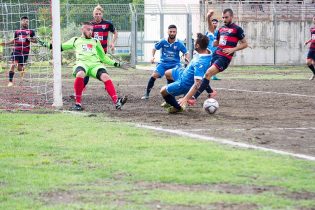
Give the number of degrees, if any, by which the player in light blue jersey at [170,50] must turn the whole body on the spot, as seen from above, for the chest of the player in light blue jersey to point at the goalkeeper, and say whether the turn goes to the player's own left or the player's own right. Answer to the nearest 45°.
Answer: approximately 45° to the player's own right

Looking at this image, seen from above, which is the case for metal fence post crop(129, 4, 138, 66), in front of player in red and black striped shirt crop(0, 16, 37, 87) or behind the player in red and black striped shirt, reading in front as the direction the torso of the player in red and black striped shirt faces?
behind

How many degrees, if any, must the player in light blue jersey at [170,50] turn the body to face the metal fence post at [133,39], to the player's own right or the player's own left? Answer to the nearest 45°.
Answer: approximately 180°

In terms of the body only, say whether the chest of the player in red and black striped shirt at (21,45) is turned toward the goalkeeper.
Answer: yes

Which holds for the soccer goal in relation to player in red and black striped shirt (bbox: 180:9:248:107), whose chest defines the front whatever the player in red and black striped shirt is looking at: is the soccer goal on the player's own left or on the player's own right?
on the player's own right

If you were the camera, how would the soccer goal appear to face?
facing away from the viewer and to the right of the viewer

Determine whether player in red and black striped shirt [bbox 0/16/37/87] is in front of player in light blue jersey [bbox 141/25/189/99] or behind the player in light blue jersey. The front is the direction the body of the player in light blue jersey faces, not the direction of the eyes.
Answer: behind

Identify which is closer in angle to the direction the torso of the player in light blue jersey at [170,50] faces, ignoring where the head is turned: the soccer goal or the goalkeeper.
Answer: the goalkeeper

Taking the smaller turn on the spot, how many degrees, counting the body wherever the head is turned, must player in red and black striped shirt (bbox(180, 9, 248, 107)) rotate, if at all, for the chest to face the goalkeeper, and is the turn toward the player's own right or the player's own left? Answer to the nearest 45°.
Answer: approximately 45° to the player's own right

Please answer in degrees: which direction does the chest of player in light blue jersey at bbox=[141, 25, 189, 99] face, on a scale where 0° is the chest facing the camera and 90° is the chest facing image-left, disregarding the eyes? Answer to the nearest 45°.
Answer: approximately 0°

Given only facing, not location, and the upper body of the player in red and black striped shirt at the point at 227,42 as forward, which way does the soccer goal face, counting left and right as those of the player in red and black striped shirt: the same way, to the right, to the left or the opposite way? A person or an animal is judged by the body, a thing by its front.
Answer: the opposite way
